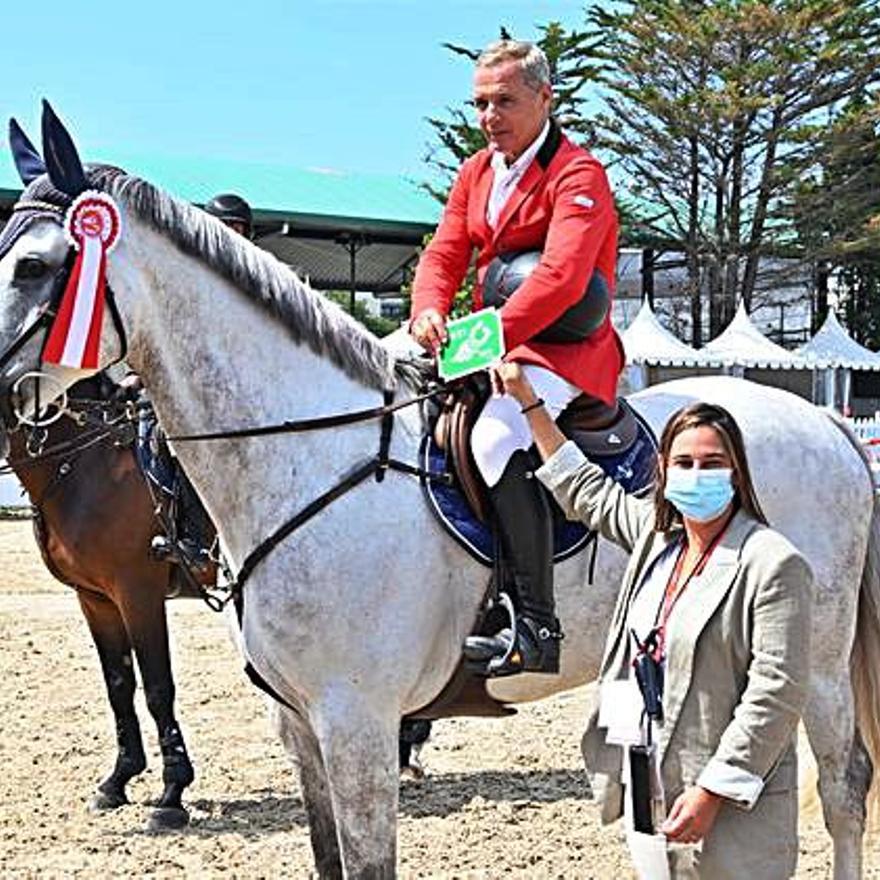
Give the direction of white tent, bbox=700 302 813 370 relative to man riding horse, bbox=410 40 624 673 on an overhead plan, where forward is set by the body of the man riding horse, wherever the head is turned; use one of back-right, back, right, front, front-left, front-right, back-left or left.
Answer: back-right

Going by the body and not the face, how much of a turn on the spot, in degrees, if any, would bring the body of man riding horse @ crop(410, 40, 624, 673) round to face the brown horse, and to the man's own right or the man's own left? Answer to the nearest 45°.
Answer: approximately 90° to the man's own right

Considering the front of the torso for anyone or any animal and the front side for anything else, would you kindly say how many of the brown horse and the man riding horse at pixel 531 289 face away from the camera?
0

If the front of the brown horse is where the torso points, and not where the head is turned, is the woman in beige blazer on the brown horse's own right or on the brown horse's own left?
on the brown horse's own left

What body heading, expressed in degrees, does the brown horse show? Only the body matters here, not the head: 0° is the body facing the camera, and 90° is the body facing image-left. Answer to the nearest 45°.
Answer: approximately 45°

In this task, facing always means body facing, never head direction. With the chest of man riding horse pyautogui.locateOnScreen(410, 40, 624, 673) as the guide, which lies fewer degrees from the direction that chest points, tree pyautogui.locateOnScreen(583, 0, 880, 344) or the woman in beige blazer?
the woman in beige blazer

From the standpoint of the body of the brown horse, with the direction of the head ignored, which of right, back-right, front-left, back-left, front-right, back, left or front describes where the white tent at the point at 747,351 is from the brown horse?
back

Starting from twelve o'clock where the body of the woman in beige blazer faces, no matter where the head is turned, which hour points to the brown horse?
The brown horse is roughly at 3 o'clock from the woman in beige blazer.
